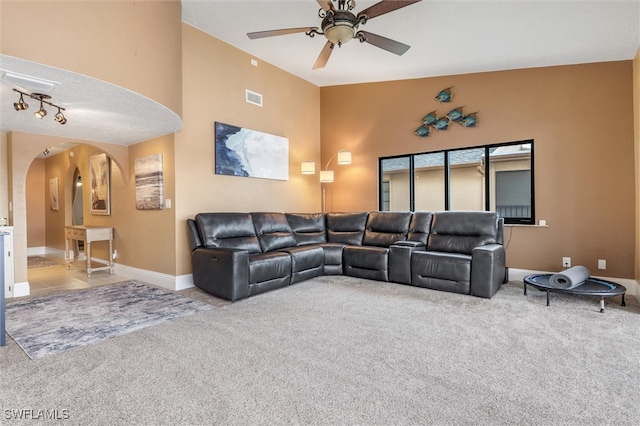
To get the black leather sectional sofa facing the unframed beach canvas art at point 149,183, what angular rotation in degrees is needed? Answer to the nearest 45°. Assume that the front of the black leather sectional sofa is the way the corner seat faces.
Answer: approximately 90° to its right

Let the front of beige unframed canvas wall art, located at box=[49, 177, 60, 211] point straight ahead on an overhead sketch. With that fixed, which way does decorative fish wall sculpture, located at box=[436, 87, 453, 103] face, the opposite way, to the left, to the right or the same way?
to the right

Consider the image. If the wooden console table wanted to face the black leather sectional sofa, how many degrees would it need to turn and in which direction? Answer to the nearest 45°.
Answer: approximately 90° to its left
